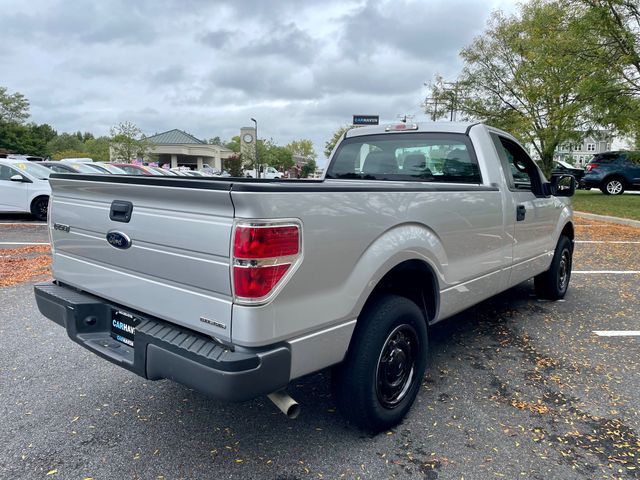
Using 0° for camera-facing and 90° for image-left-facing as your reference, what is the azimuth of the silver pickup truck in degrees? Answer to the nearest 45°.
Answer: approximately 225°

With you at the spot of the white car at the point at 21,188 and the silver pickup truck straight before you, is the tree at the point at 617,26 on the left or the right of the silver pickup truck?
left

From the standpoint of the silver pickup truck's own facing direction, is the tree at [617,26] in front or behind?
in front

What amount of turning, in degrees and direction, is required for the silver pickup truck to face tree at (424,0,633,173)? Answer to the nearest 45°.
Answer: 0° — it already faces it

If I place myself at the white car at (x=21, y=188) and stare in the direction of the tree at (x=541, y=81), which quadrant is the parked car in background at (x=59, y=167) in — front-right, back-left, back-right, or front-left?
front-left

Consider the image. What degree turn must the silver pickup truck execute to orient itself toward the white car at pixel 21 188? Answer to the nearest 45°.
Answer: approximately 90° to its left

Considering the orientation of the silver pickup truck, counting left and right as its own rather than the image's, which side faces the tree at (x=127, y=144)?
left

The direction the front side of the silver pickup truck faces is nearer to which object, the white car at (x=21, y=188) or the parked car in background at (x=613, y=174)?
the parked car in background

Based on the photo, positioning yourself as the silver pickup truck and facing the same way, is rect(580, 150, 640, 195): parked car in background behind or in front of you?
in front
